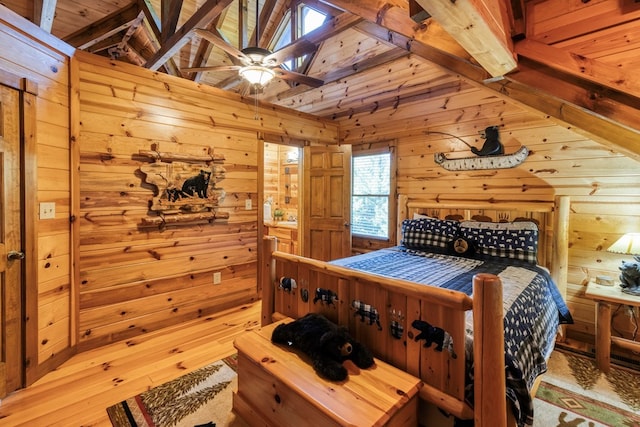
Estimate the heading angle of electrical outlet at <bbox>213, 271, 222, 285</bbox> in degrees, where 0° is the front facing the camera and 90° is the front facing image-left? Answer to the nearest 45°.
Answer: approximately 315°

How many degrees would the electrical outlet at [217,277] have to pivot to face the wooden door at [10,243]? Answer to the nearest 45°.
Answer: approximately 90° to its right

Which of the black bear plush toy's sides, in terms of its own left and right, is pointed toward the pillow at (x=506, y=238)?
left

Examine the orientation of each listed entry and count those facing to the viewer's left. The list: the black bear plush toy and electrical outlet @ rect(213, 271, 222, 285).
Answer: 0

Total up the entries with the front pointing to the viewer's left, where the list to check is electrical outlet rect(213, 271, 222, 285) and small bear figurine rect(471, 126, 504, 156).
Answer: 1

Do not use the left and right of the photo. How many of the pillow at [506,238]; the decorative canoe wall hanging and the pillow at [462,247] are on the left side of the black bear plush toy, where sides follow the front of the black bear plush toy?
3

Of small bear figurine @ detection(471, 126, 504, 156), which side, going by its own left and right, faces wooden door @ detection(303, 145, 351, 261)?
front

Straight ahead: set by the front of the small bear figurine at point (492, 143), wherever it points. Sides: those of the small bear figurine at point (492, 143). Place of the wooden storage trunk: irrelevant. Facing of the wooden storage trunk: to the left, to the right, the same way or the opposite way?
to the left

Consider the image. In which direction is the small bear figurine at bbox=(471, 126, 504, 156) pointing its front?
to the viewer's left

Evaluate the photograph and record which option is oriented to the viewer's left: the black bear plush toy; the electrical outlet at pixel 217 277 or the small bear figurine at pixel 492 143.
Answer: the small bear figurine

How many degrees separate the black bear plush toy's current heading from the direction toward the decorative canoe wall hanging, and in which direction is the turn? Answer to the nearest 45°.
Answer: approximately 90° to its left

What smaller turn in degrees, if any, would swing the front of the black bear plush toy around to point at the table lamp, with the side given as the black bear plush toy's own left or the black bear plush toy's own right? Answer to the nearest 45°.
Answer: approximately 45° to the black bear plush toy's own left
